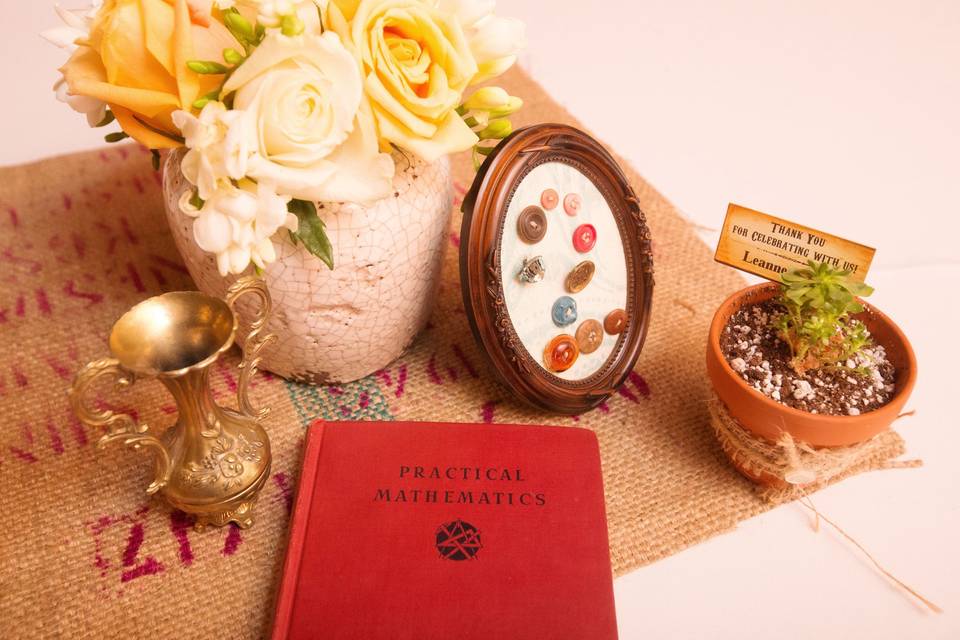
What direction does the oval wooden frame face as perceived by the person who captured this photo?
facing the viewer and to the right of the viewer

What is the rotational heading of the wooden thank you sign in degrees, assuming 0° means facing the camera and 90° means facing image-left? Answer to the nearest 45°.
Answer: approximately 0°

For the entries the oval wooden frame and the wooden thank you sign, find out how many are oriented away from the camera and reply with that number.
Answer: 0

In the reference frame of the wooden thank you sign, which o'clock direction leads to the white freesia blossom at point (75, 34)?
The white freesia blossom is roughly at 2 o'clock from the wooden thank you sign.
